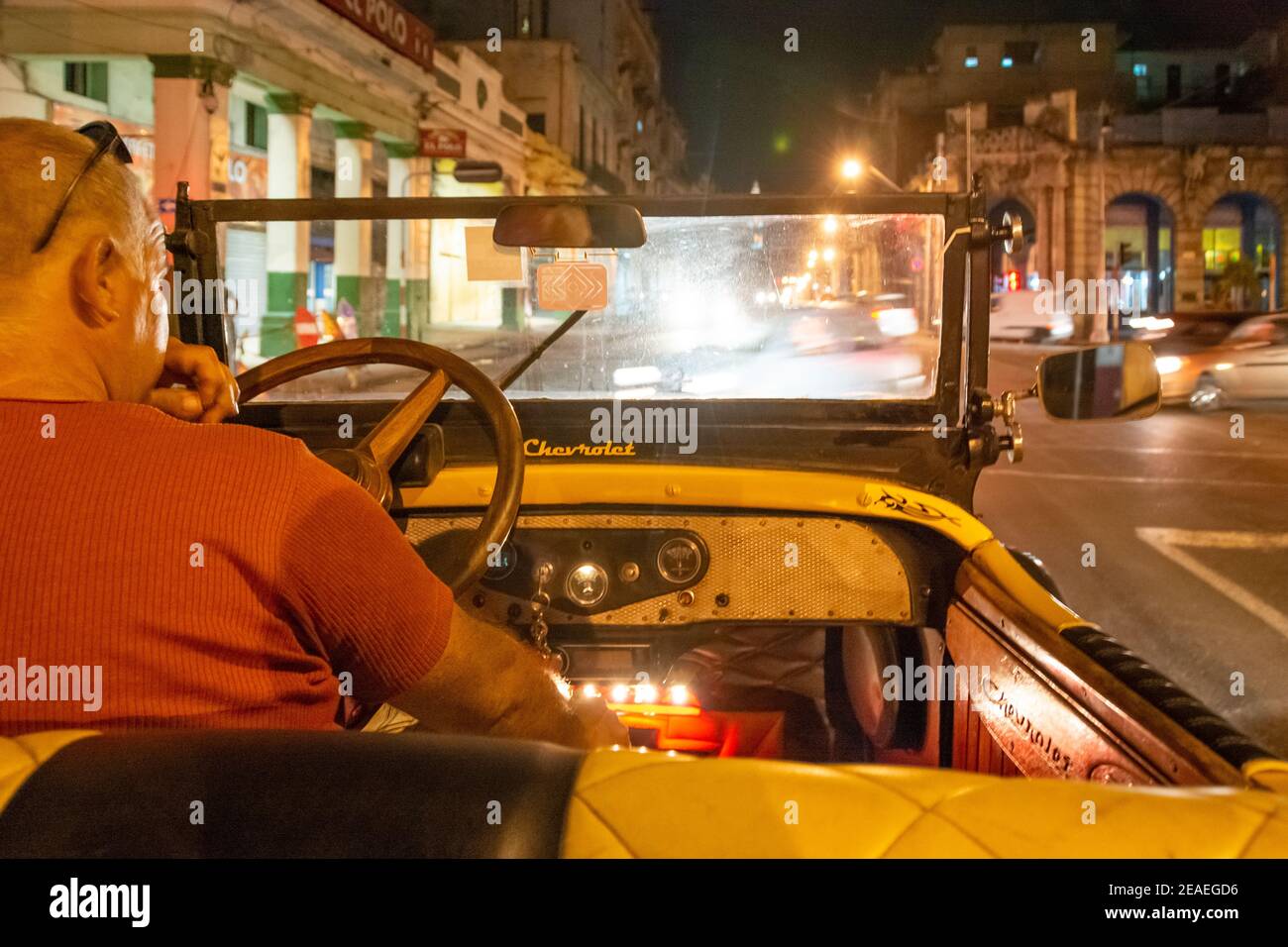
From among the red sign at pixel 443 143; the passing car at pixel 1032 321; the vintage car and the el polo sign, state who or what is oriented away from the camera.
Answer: the vintage car

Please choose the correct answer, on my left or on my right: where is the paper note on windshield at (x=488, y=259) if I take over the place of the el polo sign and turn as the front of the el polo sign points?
on my right

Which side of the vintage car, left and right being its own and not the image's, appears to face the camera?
back

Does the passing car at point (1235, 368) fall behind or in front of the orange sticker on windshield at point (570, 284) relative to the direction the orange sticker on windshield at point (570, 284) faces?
behind

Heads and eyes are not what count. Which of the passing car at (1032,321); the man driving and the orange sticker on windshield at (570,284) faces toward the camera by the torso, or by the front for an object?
the orange sticker on windshield

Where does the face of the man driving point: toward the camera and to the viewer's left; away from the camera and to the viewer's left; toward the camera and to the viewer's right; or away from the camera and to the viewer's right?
away from the camera and to the viewer's right

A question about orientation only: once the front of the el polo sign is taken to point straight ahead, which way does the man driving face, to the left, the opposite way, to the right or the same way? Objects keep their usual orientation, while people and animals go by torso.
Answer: to the left
